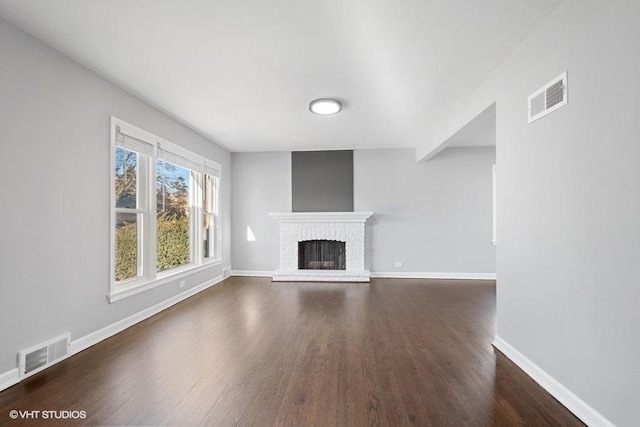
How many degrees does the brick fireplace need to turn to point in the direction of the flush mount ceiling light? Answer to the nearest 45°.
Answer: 0° — it already faces it

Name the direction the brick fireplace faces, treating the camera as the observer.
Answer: facing the viewer

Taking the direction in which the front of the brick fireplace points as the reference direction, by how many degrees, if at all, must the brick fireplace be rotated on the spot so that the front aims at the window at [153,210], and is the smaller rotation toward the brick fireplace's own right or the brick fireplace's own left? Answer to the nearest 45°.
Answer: approximately 45° to the brick fireplace's own right

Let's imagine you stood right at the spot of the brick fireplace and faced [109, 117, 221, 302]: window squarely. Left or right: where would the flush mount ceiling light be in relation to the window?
left

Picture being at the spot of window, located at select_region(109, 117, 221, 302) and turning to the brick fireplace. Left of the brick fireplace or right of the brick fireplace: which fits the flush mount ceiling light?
right

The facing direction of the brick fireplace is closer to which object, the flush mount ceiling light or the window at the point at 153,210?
the flush mount ceiling light
